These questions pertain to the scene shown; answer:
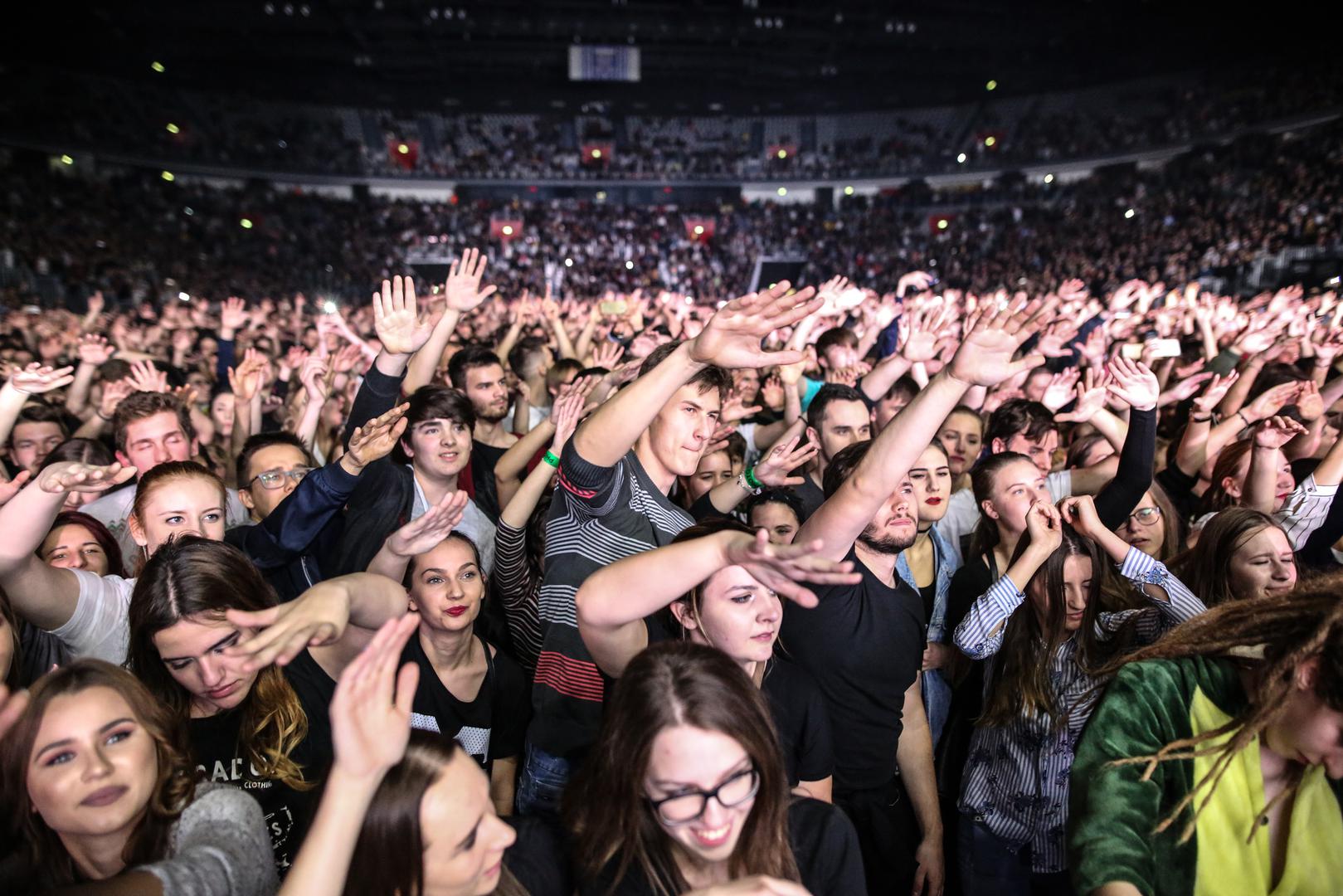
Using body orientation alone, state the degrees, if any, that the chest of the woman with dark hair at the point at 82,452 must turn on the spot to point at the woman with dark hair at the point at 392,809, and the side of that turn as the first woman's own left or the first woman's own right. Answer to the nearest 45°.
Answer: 0° — they already face them

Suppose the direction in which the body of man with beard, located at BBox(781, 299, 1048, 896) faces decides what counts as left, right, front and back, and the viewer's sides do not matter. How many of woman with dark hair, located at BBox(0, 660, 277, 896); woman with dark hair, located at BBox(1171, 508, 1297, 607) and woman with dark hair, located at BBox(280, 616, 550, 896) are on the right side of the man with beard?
2

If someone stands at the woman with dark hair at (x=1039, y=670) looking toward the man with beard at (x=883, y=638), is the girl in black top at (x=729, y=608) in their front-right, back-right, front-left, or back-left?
front-left

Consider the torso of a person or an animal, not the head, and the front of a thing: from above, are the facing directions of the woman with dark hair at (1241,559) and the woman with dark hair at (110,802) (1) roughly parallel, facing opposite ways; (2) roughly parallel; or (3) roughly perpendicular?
roughly parallel

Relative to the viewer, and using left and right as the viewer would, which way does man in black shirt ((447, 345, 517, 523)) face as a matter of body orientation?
facing the viewer and to the right of the viewer

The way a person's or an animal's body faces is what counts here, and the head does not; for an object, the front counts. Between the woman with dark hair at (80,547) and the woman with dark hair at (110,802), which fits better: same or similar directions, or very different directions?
same or similar directions

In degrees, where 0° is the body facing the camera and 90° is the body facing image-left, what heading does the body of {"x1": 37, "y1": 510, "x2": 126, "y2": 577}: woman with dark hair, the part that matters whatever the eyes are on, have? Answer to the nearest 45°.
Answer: approximately 0°

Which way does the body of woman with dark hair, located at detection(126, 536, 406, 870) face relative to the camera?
toward the camera

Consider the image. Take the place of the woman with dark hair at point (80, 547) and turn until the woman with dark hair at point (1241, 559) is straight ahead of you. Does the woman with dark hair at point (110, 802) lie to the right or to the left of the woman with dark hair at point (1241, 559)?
right

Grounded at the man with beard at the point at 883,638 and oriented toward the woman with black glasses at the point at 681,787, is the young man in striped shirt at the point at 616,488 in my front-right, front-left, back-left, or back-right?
front-right

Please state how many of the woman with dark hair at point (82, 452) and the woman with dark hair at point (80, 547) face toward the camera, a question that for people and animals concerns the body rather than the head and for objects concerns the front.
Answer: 2

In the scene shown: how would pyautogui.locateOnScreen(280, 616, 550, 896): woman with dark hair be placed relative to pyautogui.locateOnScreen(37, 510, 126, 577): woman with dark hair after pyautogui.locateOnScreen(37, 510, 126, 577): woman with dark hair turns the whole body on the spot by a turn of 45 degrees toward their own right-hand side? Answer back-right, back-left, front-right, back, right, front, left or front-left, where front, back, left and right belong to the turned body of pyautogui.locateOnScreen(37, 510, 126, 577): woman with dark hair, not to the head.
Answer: front-left

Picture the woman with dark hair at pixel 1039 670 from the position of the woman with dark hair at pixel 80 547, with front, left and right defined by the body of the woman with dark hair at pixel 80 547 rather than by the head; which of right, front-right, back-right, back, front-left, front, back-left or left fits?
front-left
